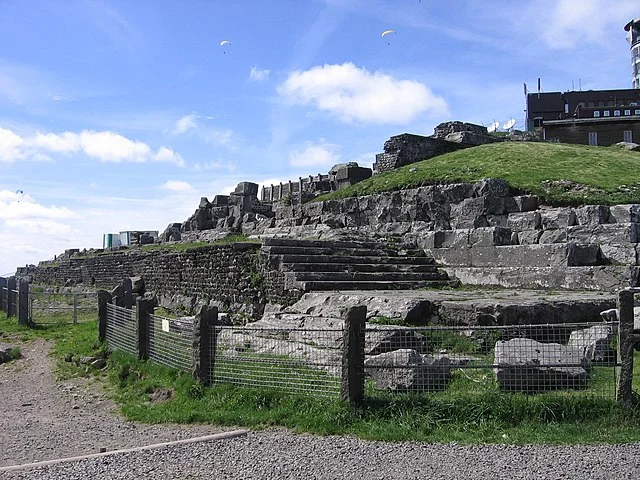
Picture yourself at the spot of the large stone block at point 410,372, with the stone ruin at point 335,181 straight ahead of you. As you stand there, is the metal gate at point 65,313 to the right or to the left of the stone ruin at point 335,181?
left

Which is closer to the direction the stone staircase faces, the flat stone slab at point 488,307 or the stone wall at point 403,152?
the flat stone slab

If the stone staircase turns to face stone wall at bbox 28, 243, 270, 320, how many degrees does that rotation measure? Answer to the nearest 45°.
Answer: approximately 135° to its right

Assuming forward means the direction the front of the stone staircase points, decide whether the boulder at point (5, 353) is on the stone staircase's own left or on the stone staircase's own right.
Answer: on the stone staircase's own right

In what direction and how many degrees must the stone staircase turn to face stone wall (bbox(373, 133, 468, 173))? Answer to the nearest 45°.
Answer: approximately 180°

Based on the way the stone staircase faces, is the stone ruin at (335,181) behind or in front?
behind

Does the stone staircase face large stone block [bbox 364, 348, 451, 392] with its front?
yes

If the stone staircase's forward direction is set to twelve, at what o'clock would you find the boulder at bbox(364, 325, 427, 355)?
The boulder is roughly at 12 o'clock from the stone staircase.

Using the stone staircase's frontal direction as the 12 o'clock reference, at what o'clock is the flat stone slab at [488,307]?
The flat stone slab is roughly at 11 o'clock from the stone staircase.

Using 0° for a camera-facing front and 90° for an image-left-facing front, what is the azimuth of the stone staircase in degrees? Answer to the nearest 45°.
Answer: approximately 0°
